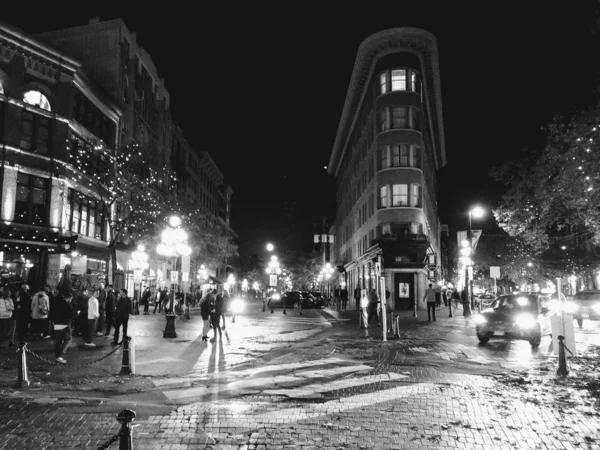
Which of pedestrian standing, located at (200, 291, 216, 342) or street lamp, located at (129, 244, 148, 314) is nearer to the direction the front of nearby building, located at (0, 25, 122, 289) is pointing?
the pedestrian standing

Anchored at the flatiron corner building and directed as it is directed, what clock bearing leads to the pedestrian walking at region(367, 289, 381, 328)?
The pedestrian walking is roughly at 12 o'clock from the flatiron corner building.

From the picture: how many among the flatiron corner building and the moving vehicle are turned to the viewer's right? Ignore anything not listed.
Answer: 0

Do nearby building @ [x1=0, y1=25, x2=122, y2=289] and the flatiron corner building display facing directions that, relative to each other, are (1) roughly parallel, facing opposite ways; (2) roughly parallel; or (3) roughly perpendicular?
roughly perpendicular

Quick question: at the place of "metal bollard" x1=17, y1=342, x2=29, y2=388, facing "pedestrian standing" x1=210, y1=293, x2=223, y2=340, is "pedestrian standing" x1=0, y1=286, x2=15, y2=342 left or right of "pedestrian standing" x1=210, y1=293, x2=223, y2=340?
left

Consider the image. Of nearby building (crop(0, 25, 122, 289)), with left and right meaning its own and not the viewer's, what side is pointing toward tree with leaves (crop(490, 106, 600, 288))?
front

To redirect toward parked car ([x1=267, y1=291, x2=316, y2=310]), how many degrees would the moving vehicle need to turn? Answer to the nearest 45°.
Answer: approximately 90° to its right

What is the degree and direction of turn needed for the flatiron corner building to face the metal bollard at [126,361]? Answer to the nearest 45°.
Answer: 0° — it already faces it

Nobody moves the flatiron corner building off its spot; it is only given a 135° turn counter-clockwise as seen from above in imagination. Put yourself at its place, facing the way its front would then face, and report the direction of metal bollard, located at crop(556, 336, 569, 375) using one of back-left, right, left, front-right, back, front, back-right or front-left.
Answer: back-right

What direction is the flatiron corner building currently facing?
toward the camera

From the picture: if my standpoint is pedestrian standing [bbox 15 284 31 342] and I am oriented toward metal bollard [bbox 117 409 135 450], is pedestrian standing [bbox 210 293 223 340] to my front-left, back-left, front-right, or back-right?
front-left

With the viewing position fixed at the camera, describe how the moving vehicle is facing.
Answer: facing the viewer and to the left of the viewer

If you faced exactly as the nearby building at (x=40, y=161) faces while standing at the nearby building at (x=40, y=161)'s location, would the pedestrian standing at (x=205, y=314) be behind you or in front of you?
in front
